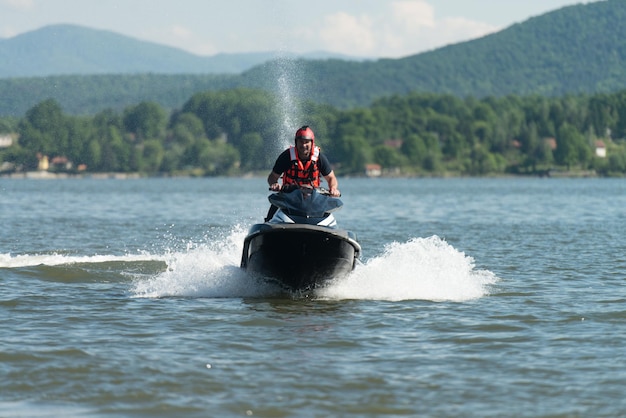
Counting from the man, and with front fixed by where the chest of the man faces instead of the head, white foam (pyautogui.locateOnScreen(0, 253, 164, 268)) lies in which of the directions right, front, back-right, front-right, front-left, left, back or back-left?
back-right

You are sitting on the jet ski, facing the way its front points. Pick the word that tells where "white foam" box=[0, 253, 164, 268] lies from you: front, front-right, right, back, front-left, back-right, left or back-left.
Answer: back-right

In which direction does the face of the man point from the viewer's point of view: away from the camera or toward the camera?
toward the camera

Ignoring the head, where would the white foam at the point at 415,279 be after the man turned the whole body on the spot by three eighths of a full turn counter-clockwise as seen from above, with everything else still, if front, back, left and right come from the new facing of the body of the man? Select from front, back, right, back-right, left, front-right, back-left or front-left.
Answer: right

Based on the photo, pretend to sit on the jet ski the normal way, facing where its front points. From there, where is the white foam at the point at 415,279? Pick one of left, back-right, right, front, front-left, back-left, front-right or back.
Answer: back-left

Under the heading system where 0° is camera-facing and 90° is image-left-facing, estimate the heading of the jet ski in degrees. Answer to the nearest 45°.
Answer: approximately 0°

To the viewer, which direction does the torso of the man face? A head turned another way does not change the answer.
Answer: toward the camera
